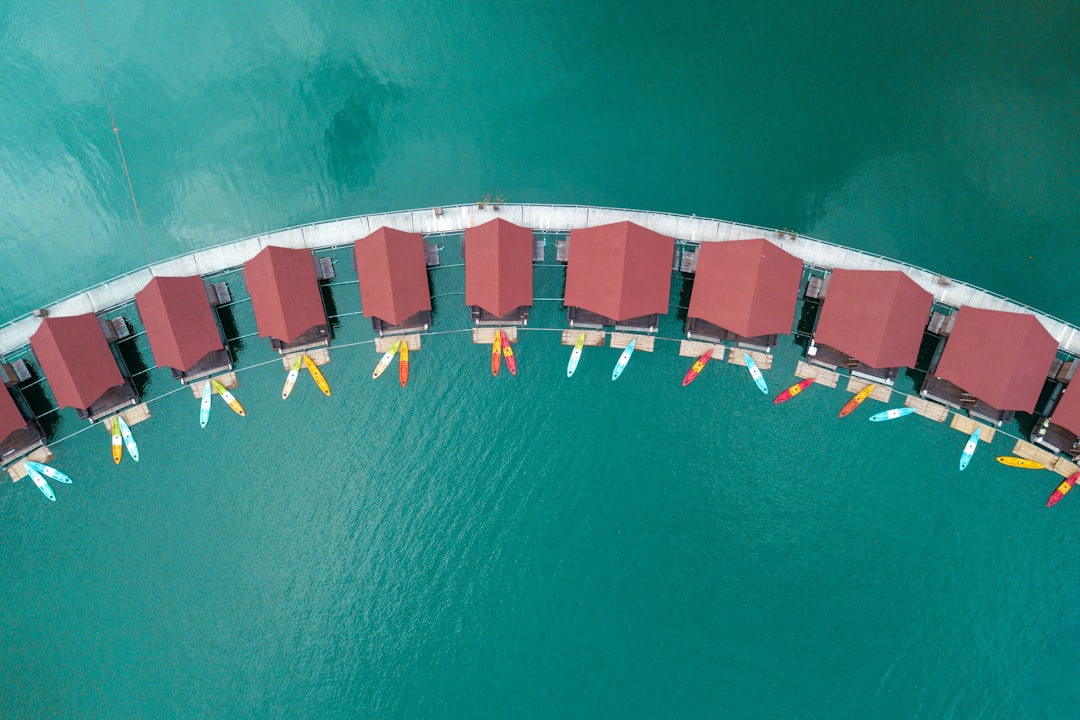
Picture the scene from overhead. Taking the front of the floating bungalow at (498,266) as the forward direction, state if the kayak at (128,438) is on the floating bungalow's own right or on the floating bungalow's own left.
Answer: on the floating bungalow's own right

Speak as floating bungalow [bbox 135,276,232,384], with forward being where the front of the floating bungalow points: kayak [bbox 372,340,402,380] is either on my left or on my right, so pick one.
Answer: on my left

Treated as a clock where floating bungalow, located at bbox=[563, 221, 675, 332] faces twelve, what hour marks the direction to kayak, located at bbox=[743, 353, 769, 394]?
The kayak is roughly at 9 o'clock from the floating bungalow.

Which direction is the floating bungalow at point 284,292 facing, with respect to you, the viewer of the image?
facing the viewer

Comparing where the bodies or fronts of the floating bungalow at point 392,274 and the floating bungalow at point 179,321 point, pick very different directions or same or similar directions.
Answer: same or similar directions

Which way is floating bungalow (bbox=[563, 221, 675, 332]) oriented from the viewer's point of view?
toward the camera

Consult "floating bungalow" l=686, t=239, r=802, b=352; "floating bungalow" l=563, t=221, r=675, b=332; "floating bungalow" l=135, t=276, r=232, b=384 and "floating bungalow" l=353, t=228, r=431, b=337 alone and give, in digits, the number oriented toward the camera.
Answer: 4

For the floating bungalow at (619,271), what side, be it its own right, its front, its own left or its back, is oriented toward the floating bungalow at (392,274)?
right
